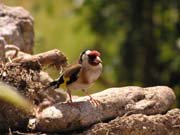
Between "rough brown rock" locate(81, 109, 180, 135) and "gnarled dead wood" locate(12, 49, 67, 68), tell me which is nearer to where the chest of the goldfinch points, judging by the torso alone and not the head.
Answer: the rough brown rock

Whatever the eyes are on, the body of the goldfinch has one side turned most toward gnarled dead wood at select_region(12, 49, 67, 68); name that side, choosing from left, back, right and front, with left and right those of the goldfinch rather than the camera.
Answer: back

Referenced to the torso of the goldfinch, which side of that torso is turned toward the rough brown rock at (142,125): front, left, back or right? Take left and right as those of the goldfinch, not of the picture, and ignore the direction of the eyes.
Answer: front

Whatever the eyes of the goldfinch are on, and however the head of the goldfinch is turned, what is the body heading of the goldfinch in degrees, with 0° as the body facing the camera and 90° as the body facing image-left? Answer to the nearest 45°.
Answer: approximately 315°
